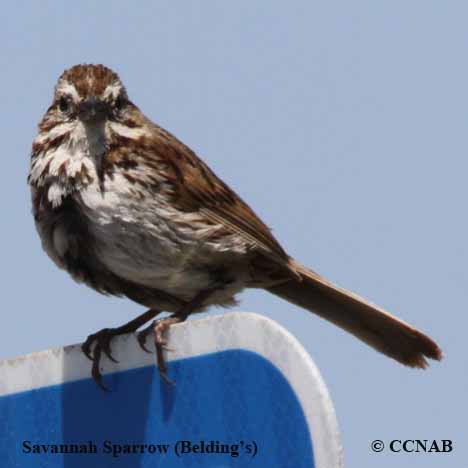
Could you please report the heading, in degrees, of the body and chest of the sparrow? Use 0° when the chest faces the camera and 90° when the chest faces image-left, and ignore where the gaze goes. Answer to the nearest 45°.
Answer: approximately 45°
